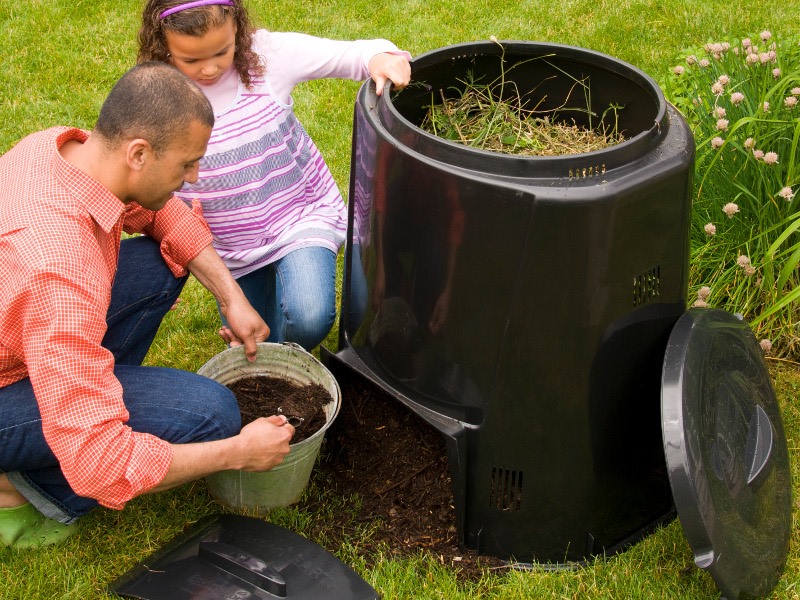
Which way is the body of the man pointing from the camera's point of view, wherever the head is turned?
to the viewer's right

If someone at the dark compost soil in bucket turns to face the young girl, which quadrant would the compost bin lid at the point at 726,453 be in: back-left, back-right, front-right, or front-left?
back-right

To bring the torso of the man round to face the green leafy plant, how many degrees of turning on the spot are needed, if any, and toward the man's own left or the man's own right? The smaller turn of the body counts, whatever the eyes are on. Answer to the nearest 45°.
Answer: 0° — they already face it

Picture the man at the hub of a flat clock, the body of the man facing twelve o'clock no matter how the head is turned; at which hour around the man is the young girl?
The young girl is roughly at 10 o'clock from the man.
